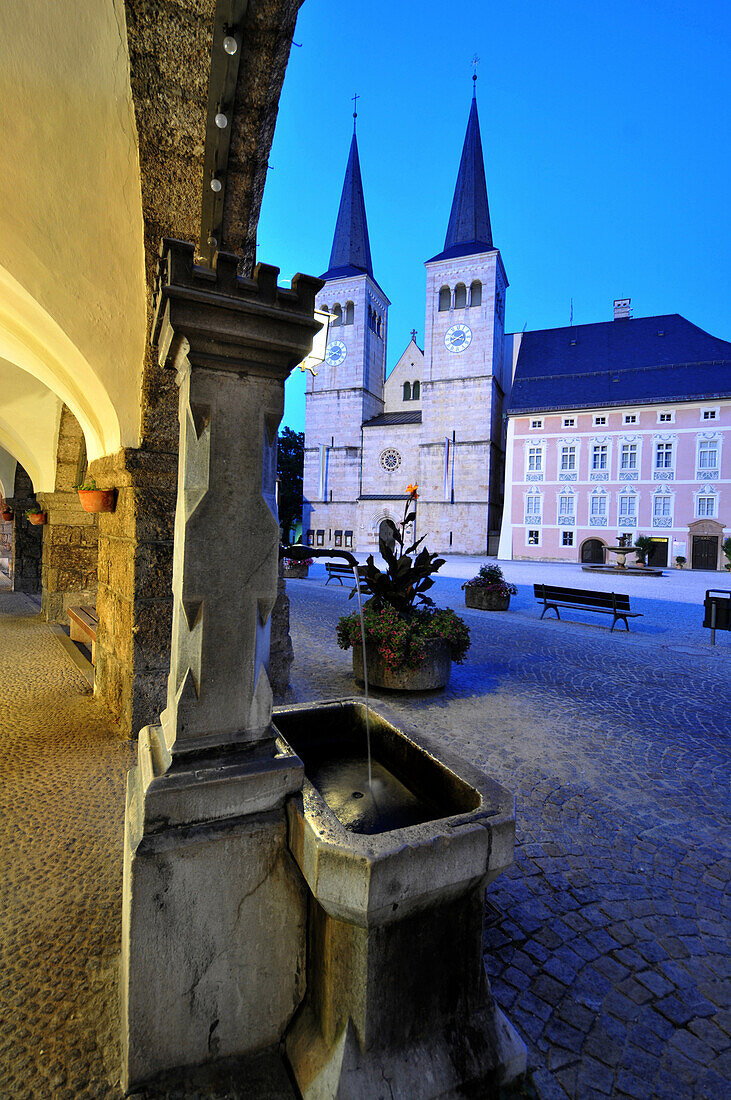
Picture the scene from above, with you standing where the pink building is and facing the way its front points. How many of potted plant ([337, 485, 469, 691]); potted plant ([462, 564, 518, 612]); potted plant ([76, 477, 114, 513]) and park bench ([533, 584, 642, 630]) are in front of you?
4

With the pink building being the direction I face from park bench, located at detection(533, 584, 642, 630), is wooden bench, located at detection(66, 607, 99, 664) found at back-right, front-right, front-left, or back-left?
back-left

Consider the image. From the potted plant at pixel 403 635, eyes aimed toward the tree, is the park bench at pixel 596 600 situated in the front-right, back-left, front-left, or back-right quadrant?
front-right

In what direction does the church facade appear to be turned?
toward the camera

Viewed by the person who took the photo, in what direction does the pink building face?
facing the viewer

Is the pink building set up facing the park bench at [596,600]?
yes

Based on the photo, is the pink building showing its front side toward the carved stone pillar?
yes

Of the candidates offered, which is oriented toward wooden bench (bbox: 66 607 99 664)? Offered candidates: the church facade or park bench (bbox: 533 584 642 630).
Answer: the church facade

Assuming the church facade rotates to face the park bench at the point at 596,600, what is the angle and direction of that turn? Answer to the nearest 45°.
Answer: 0° — it already faces it

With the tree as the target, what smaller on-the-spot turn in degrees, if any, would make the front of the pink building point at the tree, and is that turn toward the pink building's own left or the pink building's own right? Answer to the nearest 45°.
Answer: approximately 90° to the pink building's own right

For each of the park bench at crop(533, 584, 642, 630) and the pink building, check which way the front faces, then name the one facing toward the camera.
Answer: the pink building

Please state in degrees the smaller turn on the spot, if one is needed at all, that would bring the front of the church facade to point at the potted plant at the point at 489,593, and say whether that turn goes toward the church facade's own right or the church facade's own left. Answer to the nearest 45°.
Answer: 0° — it already faces it

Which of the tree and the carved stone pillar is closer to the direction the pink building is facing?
the carved stone pillar

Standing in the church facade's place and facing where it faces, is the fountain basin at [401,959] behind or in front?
in front
